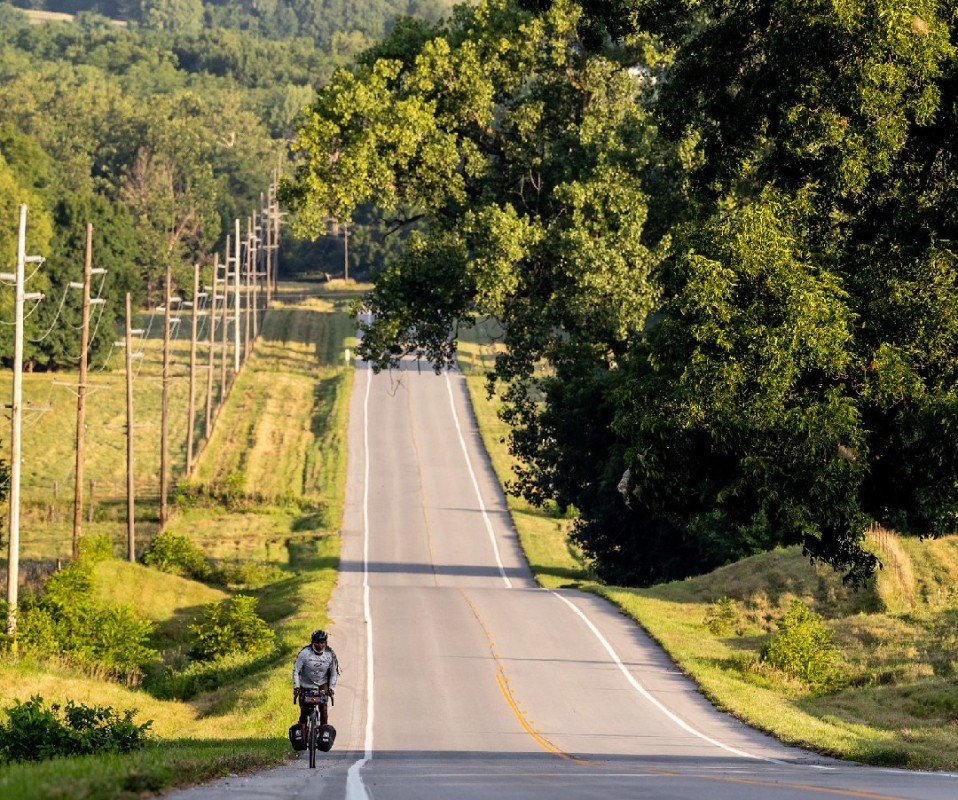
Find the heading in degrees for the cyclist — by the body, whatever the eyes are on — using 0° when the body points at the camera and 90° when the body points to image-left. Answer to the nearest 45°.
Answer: approximately 0°

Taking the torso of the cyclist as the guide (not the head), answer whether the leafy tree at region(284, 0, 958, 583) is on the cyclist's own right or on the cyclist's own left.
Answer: on the cyclist's own left

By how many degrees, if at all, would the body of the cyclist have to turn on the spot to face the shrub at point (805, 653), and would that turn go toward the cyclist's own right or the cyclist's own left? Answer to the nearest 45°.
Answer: approximately 135° to the cyclist's own left

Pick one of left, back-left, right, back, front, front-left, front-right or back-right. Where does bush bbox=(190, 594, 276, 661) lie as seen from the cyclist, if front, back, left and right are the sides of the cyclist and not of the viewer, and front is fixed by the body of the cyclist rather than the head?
back

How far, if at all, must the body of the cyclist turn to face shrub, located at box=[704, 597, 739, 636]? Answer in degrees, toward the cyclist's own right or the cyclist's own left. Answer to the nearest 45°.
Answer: approximately 135° to the cyclist's own left

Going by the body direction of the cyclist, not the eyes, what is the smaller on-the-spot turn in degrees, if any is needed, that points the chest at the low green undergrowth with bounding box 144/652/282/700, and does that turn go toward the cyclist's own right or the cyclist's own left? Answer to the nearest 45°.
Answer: approximately 180°

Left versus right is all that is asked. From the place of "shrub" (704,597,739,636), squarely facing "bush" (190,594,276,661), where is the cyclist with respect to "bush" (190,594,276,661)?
left
